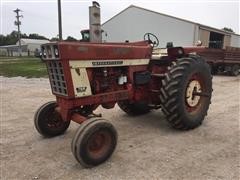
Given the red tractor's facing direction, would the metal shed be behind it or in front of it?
behind

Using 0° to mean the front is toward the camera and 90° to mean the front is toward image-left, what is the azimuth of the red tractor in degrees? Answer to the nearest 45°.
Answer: approximately 45°
